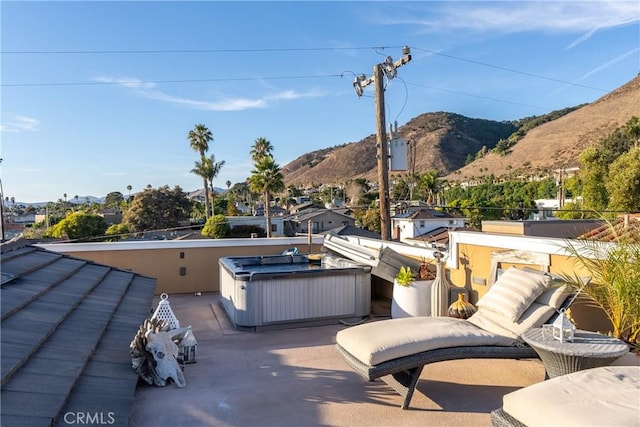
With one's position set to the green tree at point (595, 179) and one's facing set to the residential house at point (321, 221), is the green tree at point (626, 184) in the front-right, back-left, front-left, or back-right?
back-left

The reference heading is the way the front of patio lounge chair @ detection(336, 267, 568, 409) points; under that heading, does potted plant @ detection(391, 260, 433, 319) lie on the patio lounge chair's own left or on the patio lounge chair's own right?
on the patio lounge chair's own right

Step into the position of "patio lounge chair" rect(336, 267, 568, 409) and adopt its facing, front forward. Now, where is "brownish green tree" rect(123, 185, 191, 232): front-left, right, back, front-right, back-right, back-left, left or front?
right

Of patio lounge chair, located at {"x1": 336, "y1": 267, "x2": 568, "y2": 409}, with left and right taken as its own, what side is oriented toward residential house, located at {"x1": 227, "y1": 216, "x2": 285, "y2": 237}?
right

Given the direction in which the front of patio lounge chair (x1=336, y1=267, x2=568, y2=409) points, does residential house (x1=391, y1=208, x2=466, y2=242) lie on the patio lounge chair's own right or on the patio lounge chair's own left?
on the patio lounge chair's own right

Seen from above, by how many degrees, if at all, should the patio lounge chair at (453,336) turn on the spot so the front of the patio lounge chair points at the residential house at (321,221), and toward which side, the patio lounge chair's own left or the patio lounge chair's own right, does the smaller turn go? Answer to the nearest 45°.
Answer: approximately 135° to the patio lounge chair's own right

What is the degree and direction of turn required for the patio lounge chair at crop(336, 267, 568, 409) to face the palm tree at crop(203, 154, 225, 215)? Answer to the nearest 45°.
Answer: approximately 90° to its right

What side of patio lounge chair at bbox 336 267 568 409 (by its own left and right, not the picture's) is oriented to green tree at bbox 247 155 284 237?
right

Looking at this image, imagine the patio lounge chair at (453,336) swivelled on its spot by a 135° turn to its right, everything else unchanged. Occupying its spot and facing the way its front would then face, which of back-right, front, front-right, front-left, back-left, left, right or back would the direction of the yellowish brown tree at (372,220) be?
front

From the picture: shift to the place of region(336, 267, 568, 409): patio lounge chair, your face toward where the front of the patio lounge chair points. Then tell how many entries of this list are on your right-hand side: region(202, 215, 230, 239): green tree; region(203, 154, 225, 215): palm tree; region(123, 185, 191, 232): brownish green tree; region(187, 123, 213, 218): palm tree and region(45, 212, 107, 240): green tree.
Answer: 5

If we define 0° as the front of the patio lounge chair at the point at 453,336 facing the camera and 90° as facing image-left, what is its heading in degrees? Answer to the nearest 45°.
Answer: approximately 45°
